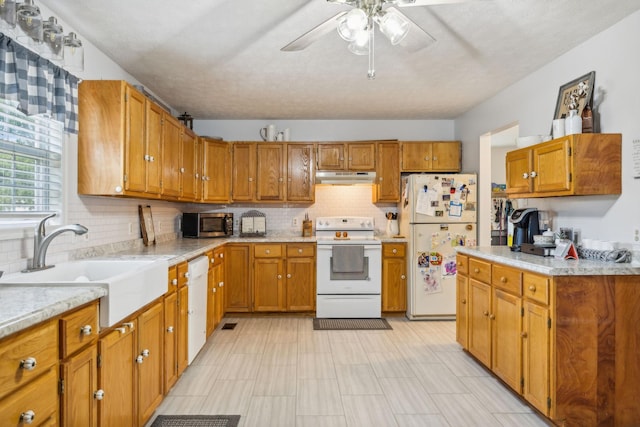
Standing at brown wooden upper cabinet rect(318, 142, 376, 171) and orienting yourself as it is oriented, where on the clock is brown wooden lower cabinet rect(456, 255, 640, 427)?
The brown wooden lower cabinet is roughly at 11 o'clock from the brown wooden upper cabinet.

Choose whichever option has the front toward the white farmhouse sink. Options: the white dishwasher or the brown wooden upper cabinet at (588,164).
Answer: the brown wooden upper cabinet

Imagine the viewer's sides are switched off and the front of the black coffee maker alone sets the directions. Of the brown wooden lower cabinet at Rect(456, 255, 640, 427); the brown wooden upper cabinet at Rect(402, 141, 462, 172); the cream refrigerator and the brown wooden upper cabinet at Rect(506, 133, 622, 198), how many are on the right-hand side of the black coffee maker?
2

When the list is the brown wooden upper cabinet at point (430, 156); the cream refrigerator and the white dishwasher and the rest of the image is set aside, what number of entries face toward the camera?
2

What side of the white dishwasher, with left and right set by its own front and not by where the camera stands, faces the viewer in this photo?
right

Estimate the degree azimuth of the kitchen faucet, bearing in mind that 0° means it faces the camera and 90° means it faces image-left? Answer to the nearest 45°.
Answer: approximately 315°

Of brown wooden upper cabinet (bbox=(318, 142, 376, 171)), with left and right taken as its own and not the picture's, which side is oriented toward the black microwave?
right

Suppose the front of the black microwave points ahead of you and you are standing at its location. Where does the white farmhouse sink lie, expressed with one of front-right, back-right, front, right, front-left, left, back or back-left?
front-right
